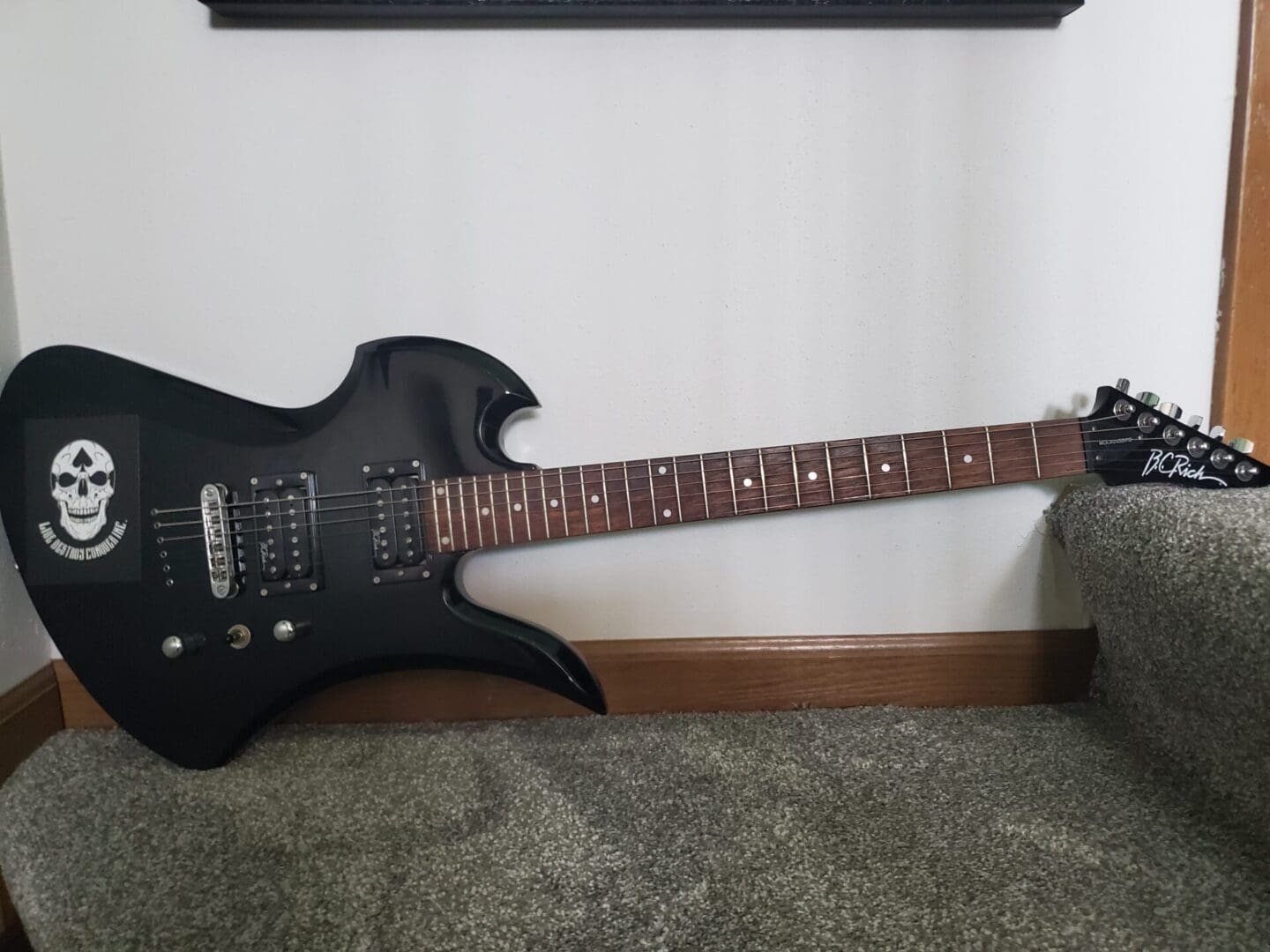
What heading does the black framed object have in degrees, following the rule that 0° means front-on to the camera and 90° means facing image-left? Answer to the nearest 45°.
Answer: approximately 0°
